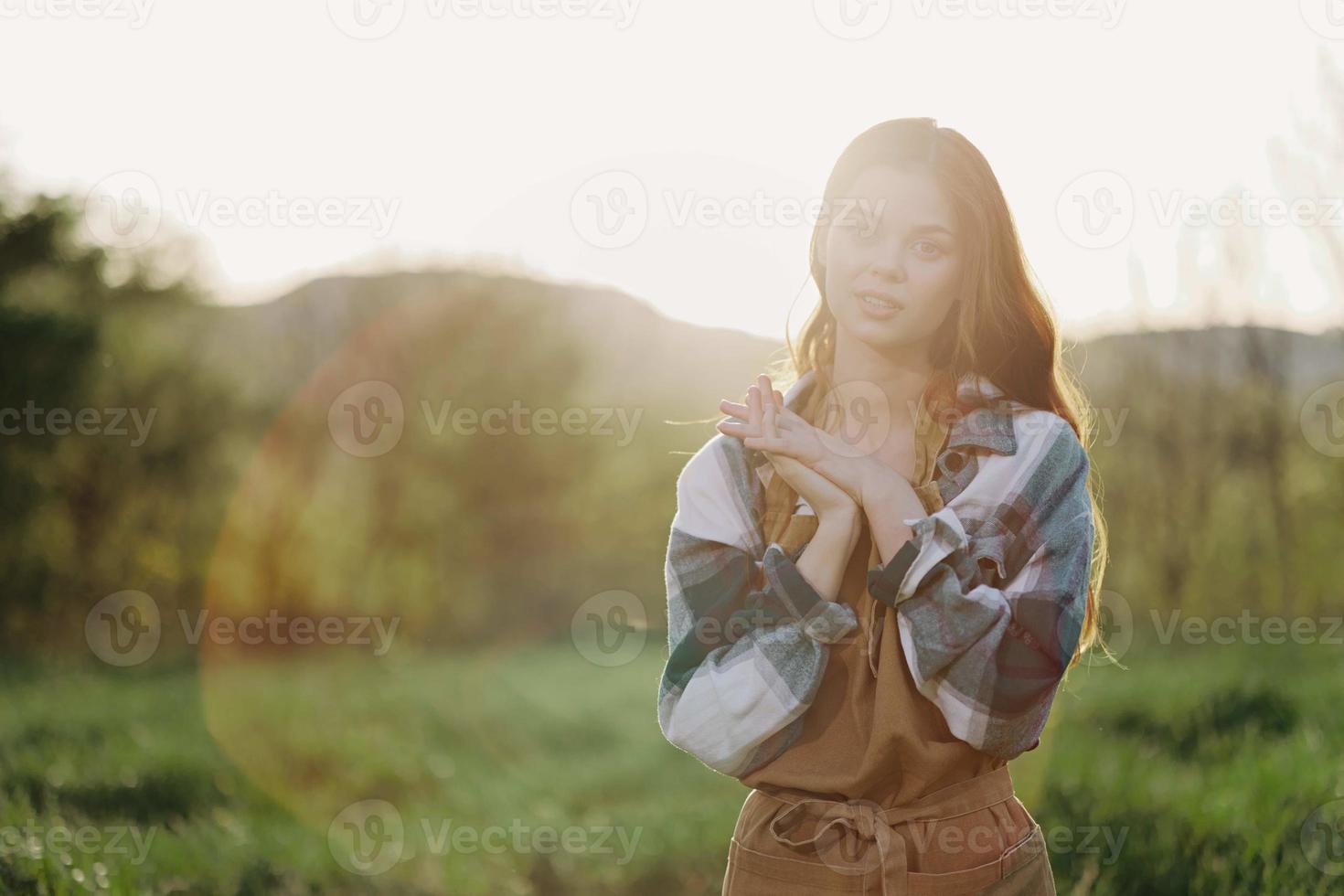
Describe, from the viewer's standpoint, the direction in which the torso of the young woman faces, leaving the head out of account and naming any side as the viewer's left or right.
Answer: facing the viewer
